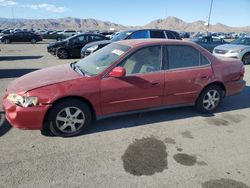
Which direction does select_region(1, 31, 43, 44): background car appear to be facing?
to the viewer's left

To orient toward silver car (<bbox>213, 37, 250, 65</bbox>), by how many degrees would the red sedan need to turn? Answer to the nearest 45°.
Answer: approximately 180°

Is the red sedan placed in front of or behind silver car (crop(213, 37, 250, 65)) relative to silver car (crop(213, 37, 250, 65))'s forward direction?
in front

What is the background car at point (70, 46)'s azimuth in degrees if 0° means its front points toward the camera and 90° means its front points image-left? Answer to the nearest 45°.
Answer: approximately 45°

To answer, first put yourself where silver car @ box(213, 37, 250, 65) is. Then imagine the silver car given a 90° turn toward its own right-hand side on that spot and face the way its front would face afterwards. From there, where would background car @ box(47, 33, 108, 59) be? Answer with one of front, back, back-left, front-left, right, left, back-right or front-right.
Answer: front-left

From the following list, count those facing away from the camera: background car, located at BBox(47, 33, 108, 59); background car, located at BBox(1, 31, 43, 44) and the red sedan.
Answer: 0

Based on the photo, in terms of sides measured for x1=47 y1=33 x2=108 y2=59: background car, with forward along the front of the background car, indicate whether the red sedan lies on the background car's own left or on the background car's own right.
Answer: on the background car's own left

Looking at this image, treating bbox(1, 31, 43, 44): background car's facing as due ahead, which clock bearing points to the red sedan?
The red sedan is roughly at 9 o'clock from the background car.

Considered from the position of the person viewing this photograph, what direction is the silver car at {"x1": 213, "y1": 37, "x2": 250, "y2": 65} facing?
facing the viewer and to the left of the viewer

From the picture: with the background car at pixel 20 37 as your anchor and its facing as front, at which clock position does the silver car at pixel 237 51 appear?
The silver car is roughly at 8 o'clock from the background car.

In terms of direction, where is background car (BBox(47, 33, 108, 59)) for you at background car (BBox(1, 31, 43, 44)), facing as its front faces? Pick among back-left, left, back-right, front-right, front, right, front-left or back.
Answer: left
